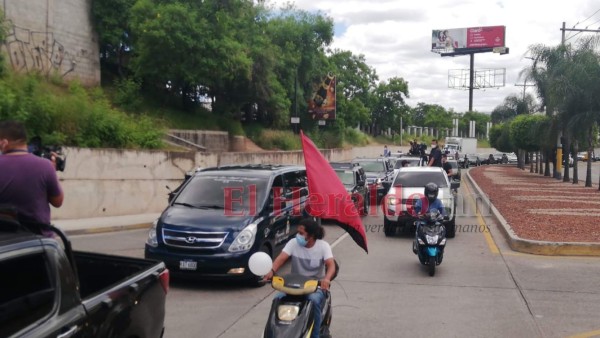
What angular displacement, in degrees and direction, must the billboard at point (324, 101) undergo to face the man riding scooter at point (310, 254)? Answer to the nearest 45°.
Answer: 0° — it already faces them

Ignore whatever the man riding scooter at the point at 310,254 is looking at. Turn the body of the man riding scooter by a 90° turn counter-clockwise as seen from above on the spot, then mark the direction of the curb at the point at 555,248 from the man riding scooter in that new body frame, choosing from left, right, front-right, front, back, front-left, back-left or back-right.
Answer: left

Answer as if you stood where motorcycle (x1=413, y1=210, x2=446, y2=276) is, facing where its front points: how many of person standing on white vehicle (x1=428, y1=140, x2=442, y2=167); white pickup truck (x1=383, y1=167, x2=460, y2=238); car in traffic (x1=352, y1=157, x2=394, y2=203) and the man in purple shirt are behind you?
3

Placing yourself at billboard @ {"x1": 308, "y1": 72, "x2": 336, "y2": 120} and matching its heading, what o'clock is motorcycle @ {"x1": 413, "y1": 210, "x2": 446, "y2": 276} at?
The motorcycle is roughly at 12 o'clock from the billboard.

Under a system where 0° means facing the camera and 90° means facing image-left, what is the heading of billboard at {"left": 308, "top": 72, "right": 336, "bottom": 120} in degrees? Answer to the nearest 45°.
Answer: approximately 0°

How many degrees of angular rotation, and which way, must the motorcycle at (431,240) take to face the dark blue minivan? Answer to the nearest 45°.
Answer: approximately 45° to its right

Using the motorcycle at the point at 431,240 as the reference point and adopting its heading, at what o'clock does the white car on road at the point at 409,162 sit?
The white car on road is roughly at 6 o'clock from the motorcycle.

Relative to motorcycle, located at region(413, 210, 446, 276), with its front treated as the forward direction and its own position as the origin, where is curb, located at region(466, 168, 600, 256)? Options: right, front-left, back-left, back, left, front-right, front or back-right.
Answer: back-left

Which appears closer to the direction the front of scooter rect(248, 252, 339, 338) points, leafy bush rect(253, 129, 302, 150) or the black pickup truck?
the black pickup truck

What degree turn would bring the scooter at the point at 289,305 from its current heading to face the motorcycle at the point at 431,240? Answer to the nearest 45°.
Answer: approximately 180°

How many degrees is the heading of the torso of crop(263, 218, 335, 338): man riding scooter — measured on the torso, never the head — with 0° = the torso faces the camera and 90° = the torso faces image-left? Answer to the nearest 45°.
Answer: approximately 45°

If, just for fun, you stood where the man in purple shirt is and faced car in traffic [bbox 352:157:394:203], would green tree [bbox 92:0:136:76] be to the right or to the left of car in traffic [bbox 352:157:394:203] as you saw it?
left

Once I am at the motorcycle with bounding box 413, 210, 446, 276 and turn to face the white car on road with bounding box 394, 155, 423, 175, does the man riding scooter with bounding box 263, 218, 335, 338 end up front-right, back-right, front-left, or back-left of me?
back-left

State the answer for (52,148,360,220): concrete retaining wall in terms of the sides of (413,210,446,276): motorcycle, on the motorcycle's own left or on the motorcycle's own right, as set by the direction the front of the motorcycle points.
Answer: on the motorcycle's own right

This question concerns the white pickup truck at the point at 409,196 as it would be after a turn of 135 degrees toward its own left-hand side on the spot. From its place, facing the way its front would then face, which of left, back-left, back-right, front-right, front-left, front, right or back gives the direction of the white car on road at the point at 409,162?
front-left
